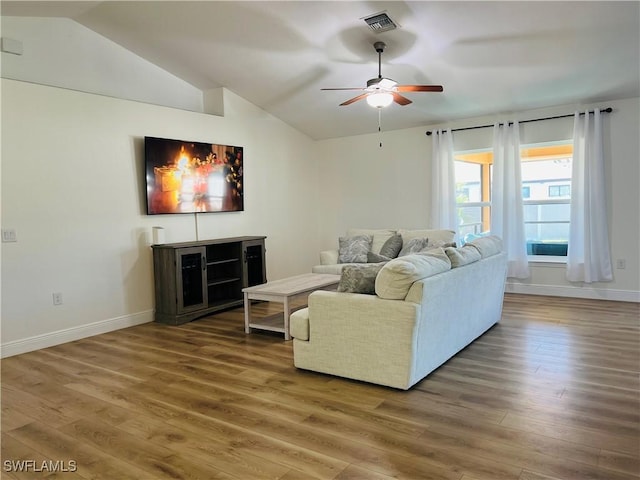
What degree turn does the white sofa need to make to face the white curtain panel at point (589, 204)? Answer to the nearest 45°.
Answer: approximately 90° to its right

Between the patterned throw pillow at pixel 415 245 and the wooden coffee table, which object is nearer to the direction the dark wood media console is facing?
the wooden coffee table

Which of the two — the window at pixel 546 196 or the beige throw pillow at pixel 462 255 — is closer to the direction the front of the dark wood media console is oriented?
the beige throw pillow

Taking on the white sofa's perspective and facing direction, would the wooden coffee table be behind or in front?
in front

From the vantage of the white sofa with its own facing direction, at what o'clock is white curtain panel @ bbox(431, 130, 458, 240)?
The white curtain panel is roughly at 2 o'clock from the white sofa.

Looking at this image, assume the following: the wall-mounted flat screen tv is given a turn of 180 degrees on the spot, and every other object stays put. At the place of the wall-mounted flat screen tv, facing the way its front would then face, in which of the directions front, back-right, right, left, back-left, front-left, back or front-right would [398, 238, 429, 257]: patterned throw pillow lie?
back-right

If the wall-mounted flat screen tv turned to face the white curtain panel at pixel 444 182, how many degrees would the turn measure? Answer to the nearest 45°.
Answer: approximately 45° to its left

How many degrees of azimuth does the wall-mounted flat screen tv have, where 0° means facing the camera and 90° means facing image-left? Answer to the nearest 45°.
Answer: approximately 315°

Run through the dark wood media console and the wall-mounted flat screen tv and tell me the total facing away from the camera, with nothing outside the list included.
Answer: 0

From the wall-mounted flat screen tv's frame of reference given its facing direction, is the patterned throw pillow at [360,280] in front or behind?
in front

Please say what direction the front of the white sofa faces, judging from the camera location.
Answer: facing away from the viewer and to the left of the viewer
